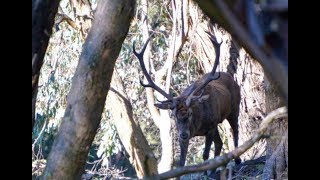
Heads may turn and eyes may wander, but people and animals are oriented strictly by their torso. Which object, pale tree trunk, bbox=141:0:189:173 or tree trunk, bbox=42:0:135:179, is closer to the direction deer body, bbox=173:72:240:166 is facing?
the tree trunk

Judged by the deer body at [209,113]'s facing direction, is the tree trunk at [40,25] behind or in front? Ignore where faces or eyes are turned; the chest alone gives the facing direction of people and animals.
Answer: in front

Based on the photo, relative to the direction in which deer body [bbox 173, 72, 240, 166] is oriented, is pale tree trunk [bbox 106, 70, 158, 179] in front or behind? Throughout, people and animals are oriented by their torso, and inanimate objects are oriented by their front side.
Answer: in front

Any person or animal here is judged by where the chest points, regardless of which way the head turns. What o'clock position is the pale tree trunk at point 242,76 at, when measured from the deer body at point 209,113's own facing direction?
The pale tree trunk is roughly at 5 o'clock from the deer body.

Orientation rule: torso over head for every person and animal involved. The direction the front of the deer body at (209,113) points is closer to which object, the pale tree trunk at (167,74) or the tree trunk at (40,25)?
the tree trunk

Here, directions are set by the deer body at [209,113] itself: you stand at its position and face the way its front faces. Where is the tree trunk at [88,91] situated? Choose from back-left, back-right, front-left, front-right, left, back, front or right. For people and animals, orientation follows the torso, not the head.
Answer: front-left

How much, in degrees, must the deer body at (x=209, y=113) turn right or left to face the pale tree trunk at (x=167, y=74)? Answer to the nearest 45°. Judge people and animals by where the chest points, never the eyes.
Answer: approximately 90° to its right

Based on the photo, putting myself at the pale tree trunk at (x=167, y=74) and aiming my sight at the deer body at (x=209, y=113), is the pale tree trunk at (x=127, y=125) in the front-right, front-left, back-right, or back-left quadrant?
front-right

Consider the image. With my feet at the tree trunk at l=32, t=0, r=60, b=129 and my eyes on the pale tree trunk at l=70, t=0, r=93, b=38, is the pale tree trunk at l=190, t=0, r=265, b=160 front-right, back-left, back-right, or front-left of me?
front-right

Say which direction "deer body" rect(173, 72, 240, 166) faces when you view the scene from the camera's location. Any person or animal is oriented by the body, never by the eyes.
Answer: facing the viewer and to the left of the viewer
